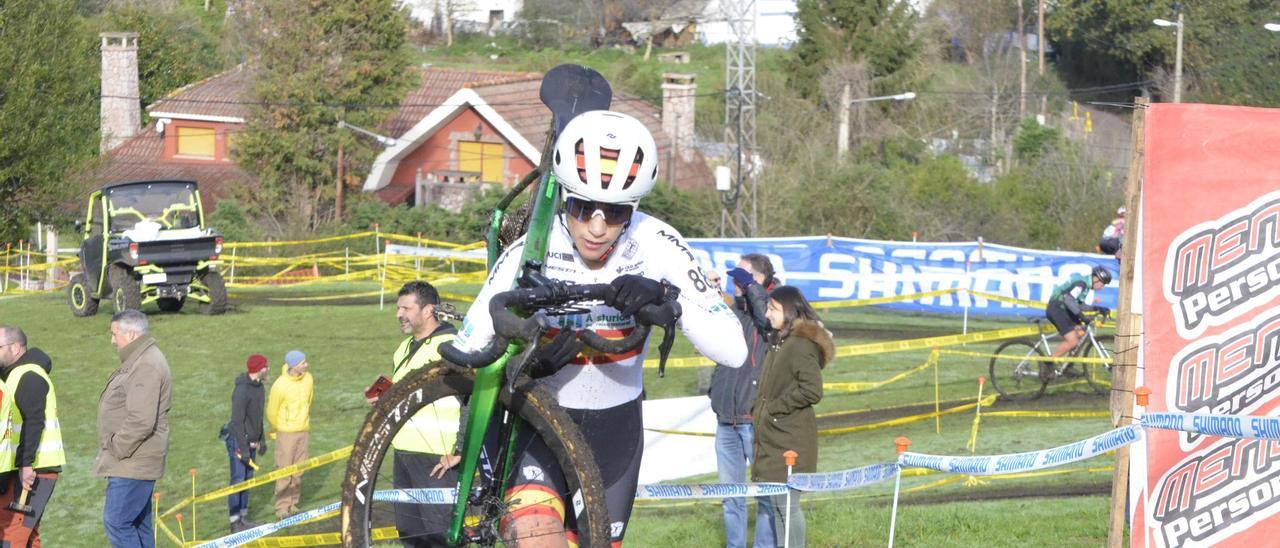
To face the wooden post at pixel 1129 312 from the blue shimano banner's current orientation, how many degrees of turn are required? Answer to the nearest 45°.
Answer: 0° — it already faces it

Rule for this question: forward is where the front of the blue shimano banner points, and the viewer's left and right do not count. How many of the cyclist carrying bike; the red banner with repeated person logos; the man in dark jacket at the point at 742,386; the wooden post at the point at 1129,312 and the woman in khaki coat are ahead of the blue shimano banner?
5

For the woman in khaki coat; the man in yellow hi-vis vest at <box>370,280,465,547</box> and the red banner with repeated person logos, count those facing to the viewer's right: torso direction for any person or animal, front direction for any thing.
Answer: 0

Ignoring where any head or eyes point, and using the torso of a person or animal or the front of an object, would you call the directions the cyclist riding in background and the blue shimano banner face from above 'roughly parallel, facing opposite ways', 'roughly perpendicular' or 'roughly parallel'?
roughly perpendicular

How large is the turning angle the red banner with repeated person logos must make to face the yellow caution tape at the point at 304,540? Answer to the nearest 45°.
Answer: approximately 90° to its right

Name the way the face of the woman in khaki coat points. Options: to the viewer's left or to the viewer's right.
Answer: to the viewer's left

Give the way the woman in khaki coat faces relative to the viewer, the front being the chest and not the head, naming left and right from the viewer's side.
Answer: facing to the left of the viewer

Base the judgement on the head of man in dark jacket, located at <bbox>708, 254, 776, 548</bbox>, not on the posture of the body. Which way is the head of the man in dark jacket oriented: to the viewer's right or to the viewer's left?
to the viewer's left

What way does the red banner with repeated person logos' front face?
toward the camera
